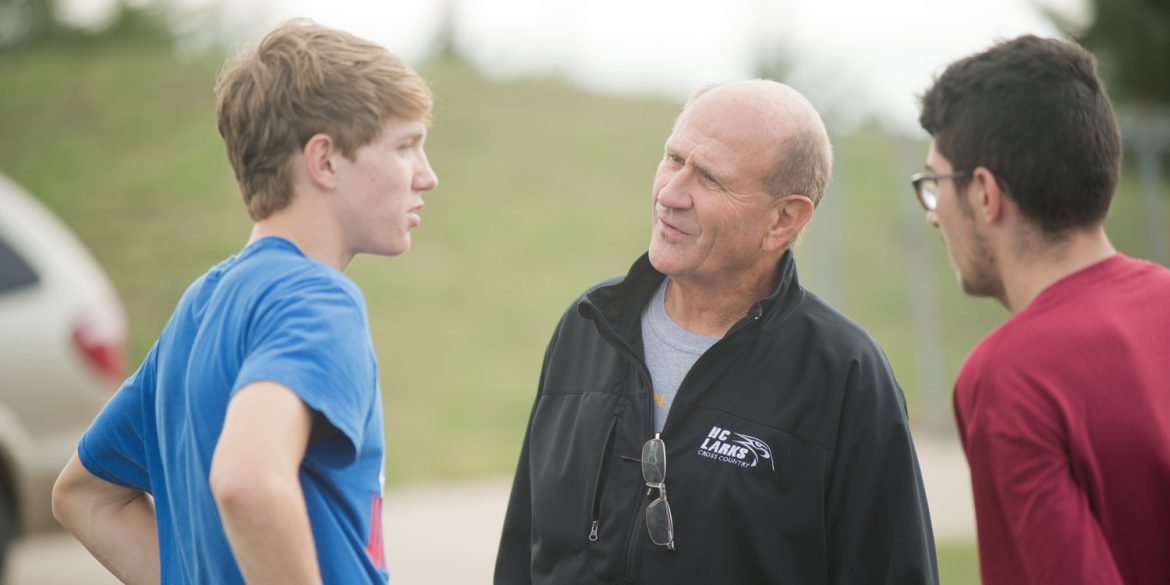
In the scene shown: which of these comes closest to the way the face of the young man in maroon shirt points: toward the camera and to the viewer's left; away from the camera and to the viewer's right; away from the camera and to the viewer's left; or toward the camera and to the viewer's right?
away from the camera and to the viewer's left

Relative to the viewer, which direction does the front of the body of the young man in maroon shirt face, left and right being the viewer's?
facing away from the viewer and to the left of the viewer

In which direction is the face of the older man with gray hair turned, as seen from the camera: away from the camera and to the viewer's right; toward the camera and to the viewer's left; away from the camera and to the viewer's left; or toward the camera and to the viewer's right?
toward the camera and to the viewer's left

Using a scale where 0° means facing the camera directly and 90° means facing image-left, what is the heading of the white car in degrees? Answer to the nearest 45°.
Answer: approximately 90°

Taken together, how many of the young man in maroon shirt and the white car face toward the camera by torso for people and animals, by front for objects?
0

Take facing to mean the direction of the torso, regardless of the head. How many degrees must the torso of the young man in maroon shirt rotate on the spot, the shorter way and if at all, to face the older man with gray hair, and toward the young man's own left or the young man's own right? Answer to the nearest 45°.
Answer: approximately 45° to the young man's own left

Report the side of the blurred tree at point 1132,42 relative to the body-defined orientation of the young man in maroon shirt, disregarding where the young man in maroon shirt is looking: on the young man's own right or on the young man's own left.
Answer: on the young man's own right

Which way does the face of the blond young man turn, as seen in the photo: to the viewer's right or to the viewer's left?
to the viewer's right

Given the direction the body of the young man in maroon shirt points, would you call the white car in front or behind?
in front

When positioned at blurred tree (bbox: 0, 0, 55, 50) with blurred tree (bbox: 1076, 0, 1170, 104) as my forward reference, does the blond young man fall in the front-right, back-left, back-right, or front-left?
front-right
